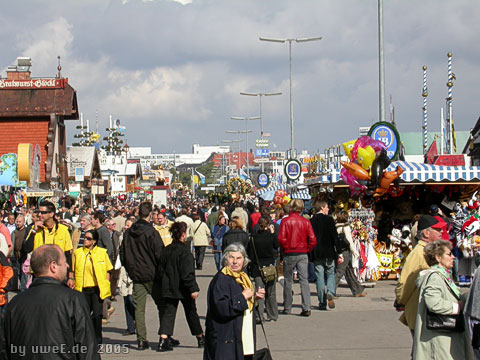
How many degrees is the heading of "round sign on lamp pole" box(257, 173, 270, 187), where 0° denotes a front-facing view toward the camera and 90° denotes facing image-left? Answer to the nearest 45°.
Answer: approximately 0°

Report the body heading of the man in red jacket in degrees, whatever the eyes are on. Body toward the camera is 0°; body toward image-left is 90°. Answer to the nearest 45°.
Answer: approximately 180°

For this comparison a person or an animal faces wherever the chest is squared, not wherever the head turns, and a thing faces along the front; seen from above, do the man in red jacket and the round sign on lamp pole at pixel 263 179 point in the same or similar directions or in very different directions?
very different directions
